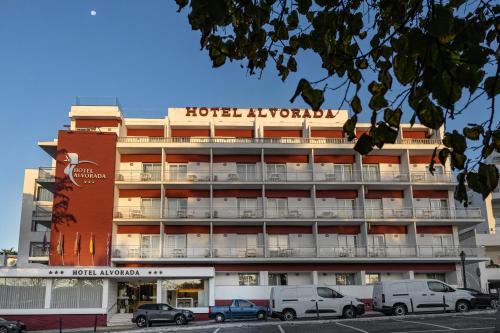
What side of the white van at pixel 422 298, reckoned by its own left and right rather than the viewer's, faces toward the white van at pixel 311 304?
back

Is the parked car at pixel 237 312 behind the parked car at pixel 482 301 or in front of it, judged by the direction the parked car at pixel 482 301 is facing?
behind

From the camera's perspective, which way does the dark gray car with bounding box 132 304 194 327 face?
to the viewer's right

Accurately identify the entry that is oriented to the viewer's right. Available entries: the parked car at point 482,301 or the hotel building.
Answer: the parked car

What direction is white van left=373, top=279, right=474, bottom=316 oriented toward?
to the viewer's right

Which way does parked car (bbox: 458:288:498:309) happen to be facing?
to the viewer's right

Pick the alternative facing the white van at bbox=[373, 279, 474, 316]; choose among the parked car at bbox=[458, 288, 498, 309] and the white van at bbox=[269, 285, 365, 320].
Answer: the white van at bbox=[269, 285, 365, 320]

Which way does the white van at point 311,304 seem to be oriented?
to the viewer's right

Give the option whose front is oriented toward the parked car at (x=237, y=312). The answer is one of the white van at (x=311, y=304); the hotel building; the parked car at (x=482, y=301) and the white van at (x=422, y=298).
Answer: the hotel building

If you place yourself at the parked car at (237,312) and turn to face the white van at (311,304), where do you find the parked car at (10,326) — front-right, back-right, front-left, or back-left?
back-right
